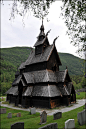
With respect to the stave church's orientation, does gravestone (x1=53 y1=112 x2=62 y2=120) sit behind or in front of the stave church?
in front

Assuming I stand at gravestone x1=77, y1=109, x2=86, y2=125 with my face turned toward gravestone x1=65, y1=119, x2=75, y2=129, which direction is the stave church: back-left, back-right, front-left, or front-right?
back-right

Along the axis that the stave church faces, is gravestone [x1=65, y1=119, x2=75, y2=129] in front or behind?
in front
